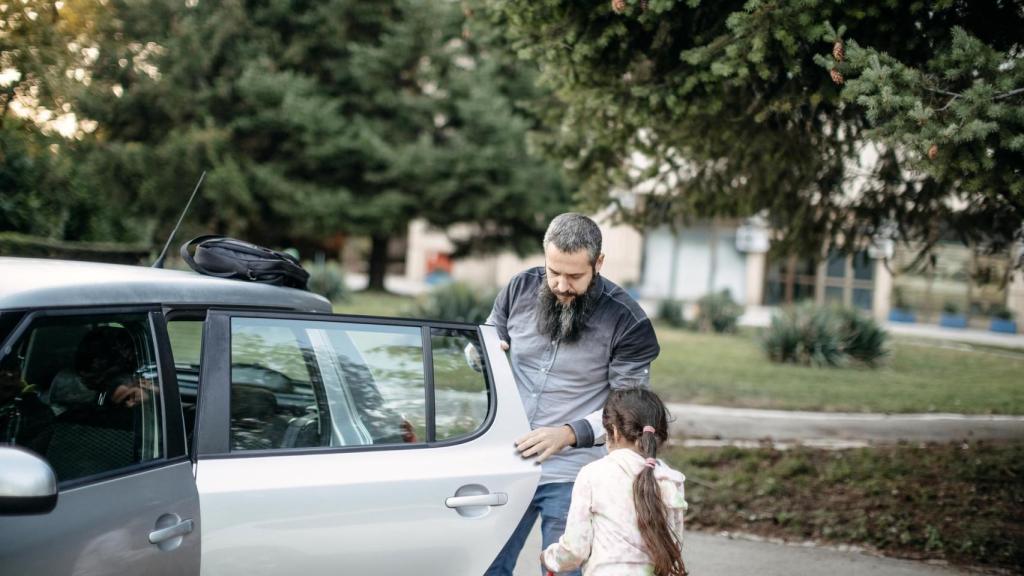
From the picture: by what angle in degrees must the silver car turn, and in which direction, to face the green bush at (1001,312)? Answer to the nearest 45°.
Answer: approximately 180°

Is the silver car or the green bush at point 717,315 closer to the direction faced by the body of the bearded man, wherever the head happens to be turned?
the silver car

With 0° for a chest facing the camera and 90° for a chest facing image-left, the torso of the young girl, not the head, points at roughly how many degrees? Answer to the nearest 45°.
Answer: approximately 135°

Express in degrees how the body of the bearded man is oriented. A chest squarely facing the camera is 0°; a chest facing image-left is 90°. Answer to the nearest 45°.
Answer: approximately 45°

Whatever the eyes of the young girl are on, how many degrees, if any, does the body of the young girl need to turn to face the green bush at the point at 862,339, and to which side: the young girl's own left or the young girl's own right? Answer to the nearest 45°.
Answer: approximately 45° to the young girl's own right
